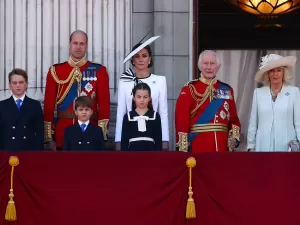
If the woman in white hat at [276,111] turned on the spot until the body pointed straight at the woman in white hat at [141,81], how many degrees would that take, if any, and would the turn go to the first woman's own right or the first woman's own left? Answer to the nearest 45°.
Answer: approximately 90° to the first woman's own right

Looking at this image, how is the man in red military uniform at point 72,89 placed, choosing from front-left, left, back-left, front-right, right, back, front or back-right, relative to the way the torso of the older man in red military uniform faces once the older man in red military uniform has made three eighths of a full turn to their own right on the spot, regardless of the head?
front-left

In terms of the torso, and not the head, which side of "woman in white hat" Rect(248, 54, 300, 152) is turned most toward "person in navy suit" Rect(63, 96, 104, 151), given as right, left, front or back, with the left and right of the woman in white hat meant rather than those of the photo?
right

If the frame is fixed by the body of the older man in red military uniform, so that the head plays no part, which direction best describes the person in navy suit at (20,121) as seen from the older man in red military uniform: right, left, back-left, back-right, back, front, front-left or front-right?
right

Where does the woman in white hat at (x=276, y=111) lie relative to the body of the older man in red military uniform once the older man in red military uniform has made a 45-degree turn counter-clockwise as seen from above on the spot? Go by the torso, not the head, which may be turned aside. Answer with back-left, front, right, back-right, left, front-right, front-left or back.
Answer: front-left

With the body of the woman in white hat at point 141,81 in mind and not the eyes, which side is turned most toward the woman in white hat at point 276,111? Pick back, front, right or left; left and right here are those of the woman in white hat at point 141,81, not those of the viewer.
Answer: left

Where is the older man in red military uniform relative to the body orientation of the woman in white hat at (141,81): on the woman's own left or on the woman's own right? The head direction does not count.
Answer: on the woman's own left

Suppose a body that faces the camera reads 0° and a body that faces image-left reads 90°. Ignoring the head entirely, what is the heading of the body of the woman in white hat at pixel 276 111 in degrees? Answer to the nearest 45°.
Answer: approximately 0°
